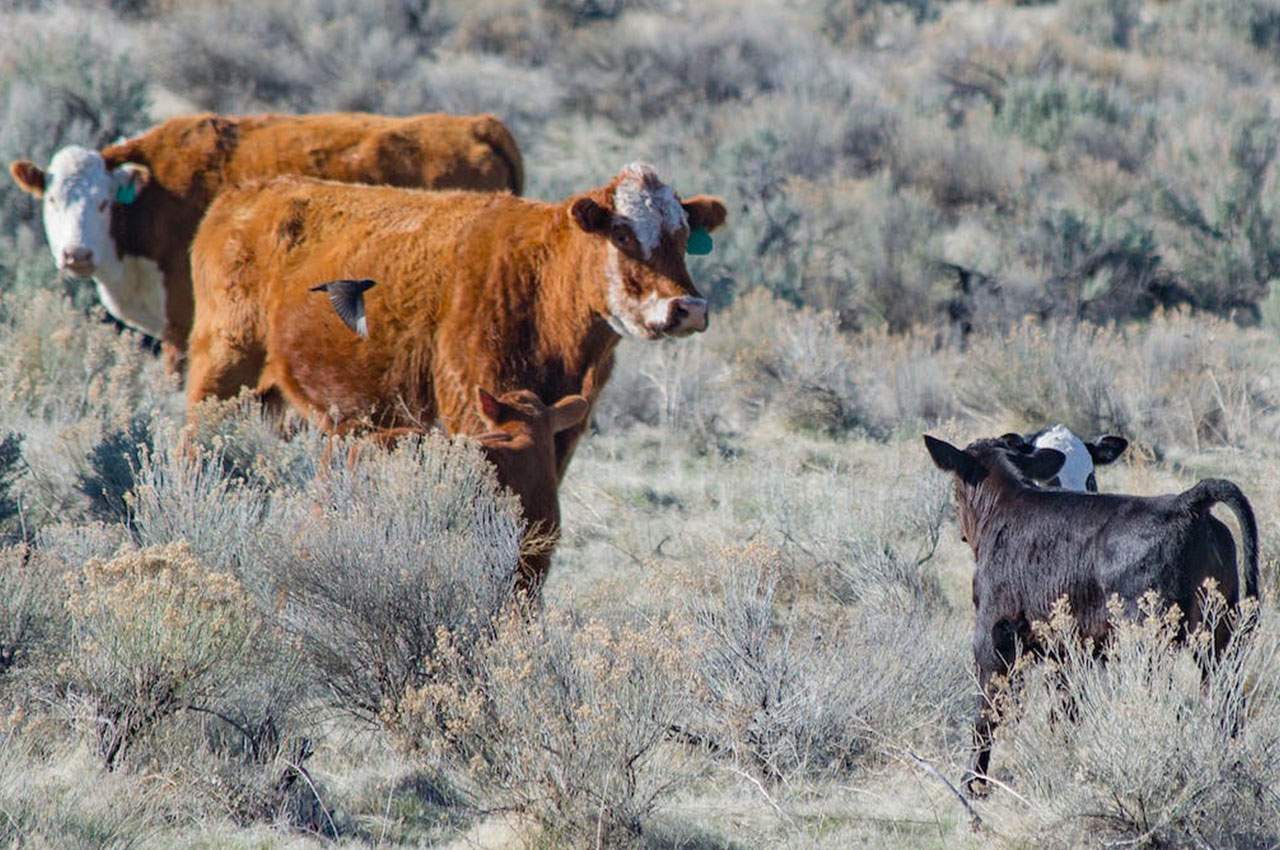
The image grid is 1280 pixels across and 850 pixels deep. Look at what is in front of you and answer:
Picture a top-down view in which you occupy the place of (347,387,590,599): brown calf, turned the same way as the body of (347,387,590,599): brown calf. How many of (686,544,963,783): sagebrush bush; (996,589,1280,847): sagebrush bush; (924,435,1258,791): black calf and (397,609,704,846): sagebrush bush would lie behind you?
0

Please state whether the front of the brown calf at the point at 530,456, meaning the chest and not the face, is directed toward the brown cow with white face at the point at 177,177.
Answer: no

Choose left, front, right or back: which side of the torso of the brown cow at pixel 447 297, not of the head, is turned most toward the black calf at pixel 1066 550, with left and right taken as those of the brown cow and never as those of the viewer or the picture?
front

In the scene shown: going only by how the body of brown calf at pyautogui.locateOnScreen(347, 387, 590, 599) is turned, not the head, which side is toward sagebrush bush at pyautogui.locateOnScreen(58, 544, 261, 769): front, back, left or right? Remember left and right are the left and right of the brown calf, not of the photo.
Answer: right

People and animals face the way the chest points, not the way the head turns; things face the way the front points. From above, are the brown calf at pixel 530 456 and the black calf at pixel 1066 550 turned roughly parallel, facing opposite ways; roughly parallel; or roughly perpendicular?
roughly parallel, facing opposite ways

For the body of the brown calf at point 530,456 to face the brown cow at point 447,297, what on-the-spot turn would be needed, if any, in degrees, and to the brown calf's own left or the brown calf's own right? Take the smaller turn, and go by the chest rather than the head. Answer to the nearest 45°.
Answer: approximately 135° to the brown calf's own left

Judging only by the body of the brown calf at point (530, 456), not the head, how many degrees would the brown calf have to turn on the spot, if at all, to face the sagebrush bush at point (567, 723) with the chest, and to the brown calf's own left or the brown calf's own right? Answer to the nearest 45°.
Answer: approximately 45° to the brown calf's own right

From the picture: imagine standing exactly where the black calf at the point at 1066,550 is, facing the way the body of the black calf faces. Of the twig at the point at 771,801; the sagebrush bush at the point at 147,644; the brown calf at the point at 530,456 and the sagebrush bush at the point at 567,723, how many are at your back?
0

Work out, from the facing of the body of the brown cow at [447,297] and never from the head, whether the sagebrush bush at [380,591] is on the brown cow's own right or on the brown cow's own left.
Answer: on the brown cow's own right

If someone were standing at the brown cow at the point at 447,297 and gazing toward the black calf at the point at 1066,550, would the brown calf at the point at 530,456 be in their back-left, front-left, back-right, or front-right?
front-right

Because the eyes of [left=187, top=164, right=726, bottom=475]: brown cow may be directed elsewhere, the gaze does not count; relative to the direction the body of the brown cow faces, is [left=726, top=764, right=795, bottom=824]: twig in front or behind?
in front

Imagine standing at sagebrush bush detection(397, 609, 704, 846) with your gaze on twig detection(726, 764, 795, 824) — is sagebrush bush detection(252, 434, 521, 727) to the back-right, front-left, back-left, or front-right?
back-left

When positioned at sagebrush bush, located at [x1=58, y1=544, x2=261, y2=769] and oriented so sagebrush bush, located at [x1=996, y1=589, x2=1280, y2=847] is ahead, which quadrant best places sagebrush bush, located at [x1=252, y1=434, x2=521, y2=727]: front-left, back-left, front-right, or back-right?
front-left
